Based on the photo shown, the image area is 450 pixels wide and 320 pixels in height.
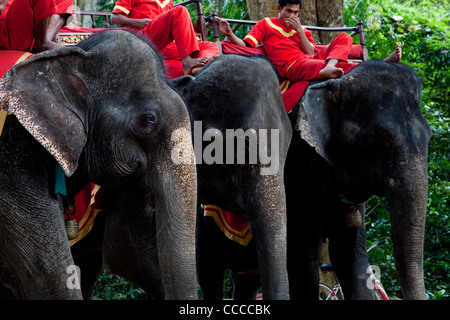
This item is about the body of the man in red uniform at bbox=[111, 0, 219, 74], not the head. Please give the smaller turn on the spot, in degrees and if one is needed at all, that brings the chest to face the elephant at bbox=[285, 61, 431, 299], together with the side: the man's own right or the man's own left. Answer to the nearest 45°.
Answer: approximately 45° to the man's own left

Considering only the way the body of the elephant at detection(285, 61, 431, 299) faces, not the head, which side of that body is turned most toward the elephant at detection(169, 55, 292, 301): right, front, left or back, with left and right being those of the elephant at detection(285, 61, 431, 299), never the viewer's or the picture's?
right

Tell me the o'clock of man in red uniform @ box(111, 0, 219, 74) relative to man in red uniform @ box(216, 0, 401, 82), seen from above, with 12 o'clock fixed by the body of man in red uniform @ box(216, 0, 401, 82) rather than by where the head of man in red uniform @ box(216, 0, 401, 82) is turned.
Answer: man in red uniform @ box(111, 0, 219, 74) is roughly at 3 o'clock from man in red uniform @ box(216, 0, 401, 82).

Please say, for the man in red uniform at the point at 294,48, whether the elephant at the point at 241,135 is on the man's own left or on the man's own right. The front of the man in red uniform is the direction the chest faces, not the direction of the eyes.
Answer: on the man's own right

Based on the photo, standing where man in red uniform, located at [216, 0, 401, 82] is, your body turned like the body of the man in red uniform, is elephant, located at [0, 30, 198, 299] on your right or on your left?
on your right

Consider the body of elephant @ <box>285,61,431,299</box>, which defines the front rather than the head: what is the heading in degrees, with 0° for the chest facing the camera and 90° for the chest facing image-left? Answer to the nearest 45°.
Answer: approximately 315°

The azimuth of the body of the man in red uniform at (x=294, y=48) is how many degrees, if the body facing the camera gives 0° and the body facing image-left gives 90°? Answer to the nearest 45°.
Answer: approximately 315°

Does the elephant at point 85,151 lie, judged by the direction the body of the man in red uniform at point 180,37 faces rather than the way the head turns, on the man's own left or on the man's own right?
on the man's own right

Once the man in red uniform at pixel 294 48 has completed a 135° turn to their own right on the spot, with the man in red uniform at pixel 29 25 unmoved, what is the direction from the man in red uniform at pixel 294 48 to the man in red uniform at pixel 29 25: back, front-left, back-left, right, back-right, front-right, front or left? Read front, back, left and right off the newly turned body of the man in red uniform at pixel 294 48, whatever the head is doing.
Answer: front-left
